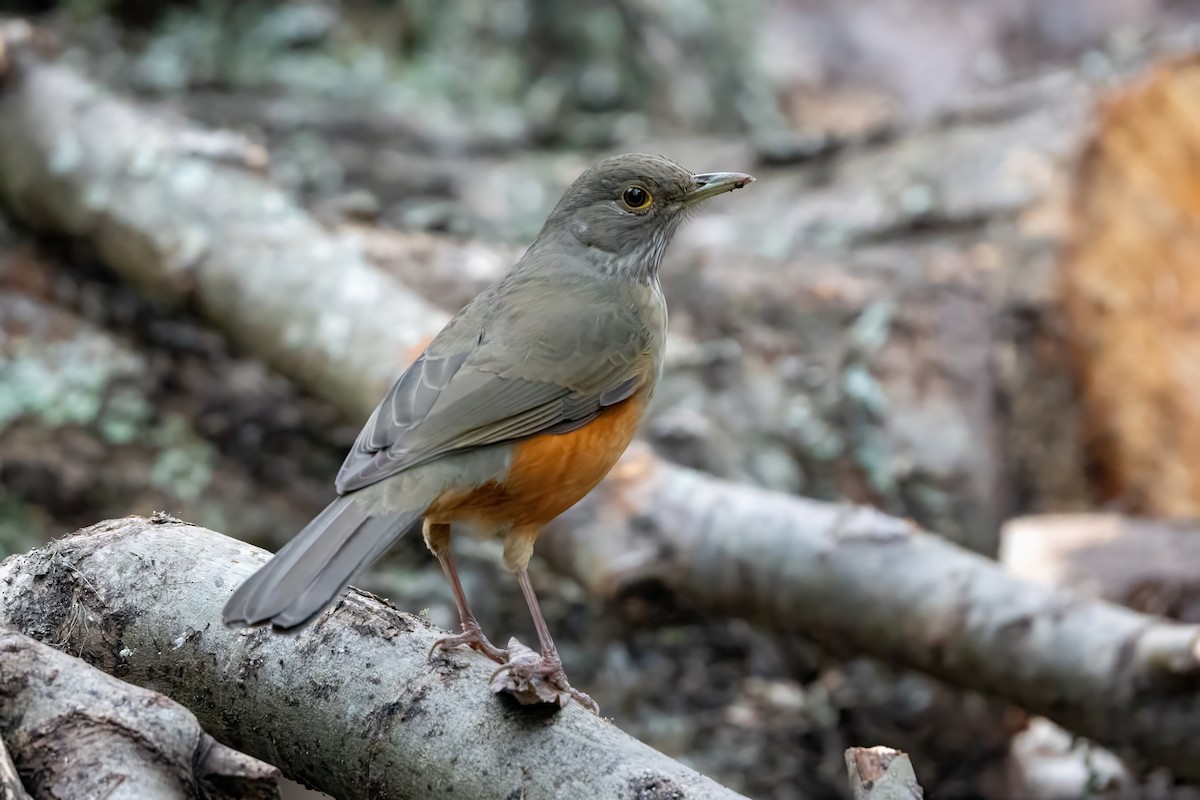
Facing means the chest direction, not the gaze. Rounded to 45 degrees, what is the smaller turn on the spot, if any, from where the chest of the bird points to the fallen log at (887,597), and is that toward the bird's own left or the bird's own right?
approximately 45° to the bird's own left

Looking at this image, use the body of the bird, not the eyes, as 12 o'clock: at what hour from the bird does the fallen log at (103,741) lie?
The fallen log is roughly at 4 o'clock from the bird.

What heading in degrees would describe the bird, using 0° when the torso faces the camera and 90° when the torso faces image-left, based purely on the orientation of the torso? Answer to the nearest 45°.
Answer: approximately 270°
